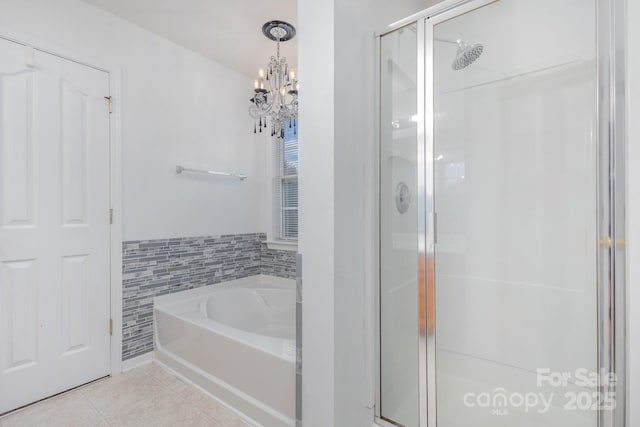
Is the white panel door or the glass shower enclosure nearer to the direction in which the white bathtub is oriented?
the white panel door

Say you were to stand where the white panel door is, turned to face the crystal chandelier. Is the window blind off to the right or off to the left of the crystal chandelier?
left

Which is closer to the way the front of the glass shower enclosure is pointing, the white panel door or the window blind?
the white panel door

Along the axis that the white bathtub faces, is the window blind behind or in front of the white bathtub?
behind

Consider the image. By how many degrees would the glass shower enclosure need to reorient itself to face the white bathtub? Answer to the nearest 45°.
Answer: approximately 45° to its right

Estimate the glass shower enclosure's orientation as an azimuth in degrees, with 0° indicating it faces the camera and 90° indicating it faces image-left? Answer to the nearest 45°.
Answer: approximately 45°

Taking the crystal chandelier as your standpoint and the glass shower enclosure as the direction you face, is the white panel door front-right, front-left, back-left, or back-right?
back-right

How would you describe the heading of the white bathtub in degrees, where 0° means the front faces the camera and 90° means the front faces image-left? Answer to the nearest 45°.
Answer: approximately 45°
